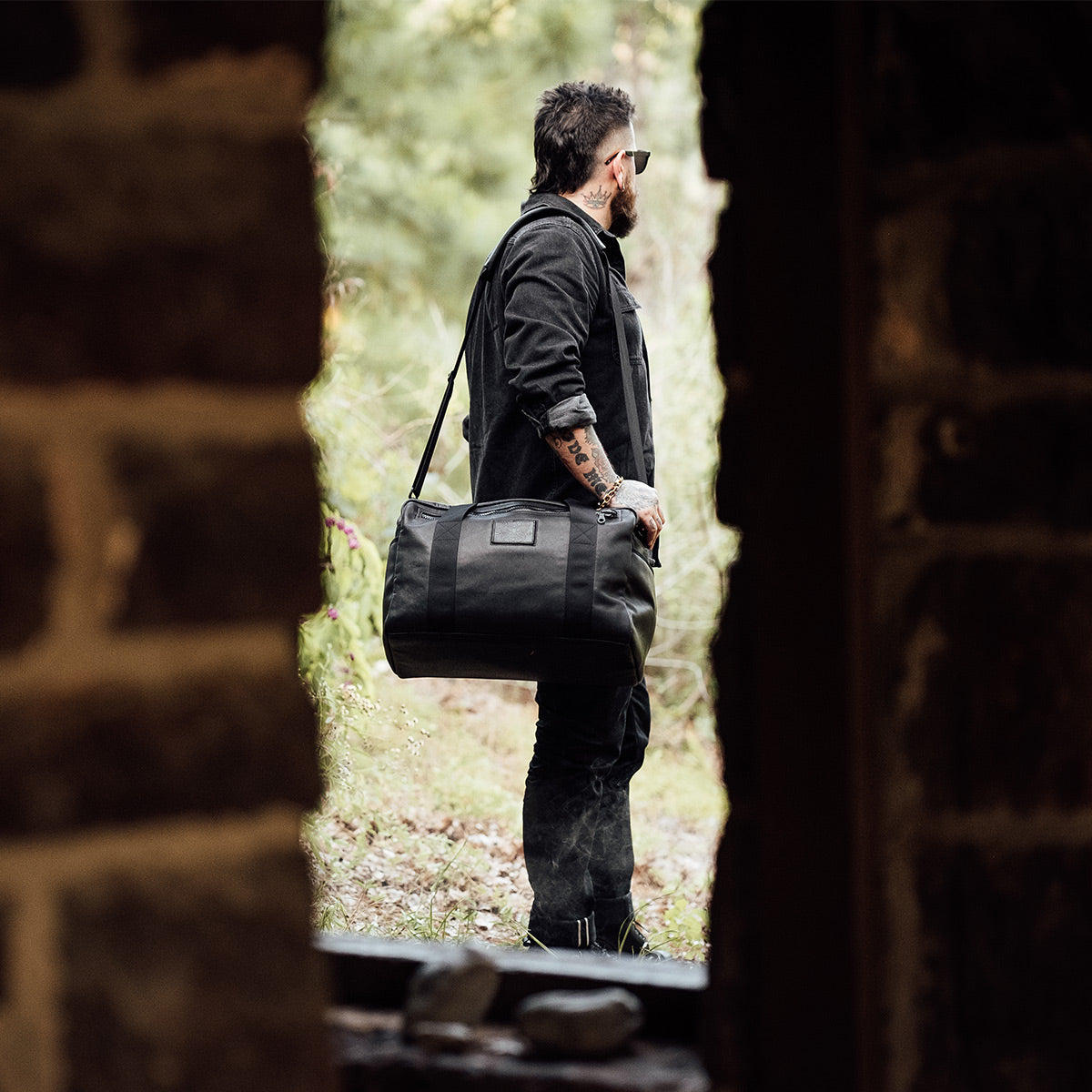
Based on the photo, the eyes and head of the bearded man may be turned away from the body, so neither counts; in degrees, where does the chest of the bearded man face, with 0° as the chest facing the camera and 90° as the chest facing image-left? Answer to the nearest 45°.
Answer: approximately 270°

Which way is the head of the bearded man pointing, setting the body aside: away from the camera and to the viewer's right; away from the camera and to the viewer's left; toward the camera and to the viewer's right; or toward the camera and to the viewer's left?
away from the camera and to the viewer's right
